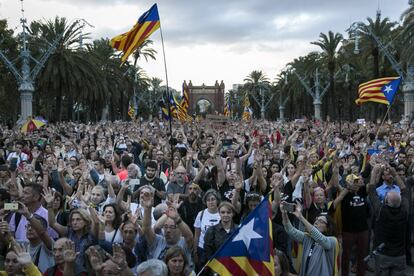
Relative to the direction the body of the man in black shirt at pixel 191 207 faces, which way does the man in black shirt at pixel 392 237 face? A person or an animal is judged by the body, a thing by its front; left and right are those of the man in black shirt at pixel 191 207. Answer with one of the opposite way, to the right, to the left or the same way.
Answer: the opposite way

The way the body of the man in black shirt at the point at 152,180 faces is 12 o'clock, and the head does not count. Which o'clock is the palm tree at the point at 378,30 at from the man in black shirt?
The palm tree is roughly at 7 o'clock from the man in black shirt.

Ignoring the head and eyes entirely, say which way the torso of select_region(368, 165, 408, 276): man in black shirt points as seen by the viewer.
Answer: away from the camera

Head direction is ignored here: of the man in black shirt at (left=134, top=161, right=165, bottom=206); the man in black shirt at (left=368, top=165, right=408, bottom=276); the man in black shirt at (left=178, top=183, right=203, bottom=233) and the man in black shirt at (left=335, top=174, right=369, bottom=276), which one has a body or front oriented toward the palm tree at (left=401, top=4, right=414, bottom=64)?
the man in black shirt at (left=368, top=165, right=408, bottom=276)

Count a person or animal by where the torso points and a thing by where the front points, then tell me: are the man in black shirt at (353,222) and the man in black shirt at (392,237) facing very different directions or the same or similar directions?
very different directions

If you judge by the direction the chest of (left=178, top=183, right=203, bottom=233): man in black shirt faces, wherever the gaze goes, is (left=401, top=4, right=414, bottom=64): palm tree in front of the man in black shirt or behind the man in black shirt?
behind

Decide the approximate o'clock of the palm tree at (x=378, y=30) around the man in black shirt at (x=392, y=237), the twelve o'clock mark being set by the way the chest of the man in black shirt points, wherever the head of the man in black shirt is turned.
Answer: The palm tree is roughly at 12 o'clock from the man in black shirt.

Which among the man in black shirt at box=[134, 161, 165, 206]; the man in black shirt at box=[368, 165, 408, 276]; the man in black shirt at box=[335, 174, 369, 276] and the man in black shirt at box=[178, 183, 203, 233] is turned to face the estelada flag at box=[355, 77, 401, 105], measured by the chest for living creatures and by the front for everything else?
the man in black shirt at box=[368, 165, 408, 276]

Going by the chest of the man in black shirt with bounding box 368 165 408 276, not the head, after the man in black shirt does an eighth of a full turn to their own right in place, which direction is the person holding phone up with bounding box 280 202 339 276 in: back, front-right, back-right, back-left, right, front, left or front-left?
back

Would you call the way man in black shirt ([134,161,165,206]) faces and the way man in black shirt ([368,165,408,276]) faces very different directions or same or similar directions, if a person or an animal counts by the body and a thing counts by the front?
very different directions
